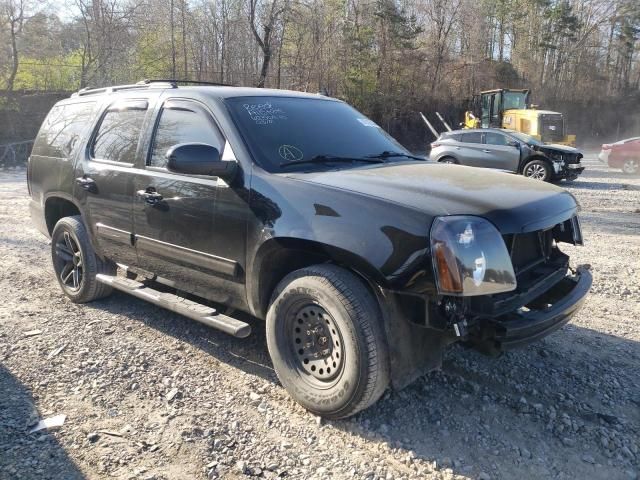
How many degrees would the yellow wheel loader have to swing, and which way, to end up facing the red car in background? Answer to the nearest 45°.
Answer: approximately 180°

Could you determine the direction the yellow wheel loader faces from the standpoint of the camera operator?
facing away from the viewer and to the left of the viewer

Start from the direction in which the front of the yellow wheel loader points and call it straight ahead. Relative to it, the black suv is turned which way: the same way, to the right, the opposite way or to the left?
the opposite way

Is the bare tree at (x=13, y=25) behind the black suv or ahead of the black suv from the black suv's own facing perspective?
behind

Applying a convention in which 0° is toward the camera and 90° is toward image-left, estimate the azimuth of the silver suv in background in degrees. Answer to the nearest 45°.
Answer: approximately 315°

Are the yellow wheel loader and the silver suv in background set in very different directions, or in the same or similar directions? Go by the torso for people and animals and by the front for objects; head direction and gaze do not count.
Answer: very different directions

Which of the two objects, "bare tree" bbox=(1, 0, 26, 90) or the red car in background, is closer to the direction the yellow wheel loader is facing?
the bare tree

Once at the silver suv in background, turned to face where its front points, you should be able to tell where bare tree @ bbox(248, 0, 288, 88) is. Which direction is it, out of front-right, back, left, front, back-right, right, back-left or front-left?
back

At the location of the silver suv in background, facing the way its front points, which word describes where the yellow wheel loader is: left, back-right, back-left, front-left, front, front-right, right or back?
back-left

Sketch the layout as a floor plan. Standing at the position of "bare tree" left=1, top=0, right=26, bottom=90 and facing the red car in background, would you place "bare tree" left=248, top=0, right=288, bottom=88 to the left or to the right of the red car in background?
left

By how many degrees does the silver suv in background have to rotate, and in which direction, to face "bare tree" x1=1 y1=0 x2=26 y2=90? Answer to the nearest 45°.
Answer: approximately 135° to its right

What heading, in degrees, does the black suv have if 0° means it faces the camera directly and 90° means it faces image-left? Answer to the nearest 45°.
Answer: approximately 315°
